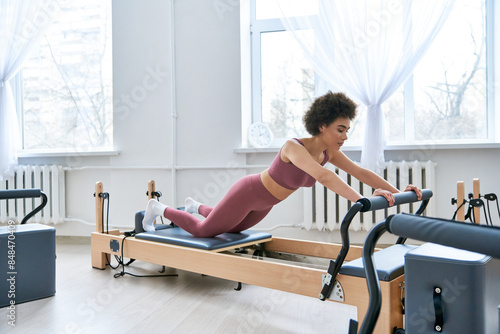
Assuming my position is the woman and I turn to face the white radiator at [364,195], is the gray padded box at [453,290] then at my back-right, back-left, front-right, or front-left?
back-right

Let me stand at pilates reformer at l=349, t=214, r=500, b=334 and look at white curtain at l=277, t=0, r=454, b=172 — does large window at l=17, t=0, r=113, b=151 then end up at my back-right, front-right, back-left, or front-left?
front-left

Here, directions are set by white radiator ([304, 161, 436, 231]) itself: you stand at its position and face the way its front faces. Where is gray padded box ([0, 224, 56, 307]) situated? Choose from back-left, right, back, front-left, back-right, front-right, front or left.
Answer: front-right

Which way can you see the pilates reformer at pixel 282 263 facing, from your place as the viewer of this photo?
facing the viewer and to the right of the viewer

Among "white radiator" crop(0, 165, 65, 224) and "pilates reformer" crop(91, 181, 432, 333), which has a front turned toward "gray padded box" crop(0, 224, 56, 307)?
the white radiator

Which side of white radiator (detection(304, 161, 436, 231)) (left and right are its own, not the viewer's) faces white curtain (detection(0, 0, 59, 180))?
right

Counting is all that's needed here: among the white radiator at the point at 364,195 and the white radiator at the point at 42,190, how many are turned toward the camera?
2

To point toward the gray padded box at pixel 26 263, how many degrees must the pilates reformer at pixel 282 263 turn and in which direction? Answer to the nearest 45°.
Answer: approximately 135° to its right

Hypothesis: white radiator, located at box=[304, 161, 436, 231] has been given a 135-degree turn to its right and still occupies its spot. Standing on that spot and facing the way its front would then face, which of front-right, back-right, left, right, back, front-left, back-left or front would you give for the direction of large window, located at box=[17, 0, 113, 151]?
front-left

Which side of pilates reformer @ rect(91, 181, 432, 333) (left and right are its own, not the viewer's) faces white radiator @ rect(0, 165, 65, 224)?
back

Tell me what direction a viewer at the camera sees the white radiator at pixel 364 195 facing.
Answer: facing the viewer

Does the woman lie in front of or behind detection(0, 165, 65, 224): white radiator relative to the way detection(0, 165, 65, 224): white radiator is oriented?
in front

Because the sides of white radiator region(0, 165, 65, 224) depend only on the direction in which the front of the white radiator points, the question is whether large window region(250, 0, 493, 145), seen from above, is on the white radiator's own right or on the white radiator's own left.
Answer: on the white radiator's own left
